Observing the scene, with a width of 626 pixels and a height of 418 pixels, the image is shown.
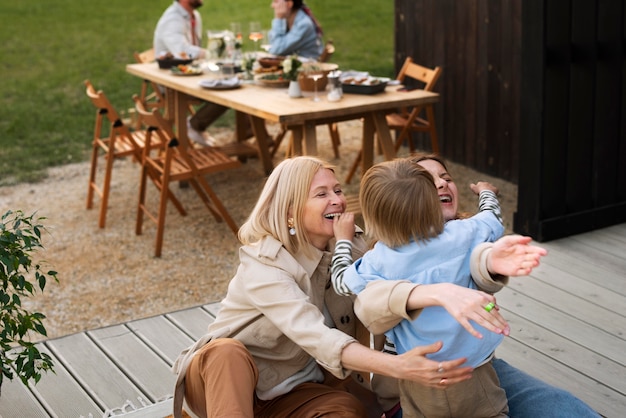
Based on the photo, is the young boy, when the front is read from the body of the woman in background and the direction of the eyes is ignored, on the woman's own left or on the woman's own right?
on the woman's own left

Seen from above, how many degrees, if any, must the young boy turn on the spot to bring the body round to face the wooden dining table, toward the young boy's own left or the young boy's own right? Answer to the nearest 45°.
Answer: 0° — they already face it

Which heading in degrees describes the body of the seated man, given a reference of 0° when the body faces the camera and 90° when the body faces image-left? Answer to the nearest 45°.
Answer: approximately 270°

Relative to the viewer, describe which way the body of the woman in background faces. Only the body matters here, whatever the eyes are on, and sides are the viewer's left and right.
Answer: facing to the left of the viewer

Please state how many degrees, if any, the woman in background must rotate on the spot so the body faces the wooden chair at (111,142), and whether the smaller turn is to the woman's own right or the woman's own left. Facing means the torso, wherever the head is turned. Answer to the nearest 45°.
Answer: approximately 45° to the woman's own left

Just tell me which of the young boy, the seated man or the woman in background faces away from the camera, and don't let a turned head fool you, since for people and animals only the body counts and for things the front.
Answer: the young boy
